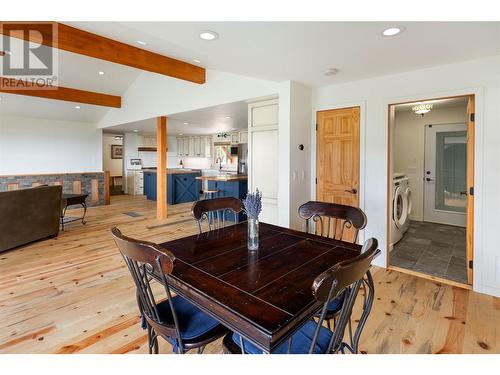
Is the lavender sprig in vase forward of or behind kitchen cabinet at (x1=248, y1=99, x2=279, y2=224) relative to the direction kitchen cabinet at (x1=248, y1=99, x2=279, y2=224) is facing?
forward

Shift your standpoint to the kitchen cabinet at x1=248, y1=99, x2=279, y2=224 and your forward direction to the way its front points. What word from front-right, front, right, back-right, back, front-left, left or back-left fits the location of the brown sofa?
front-right

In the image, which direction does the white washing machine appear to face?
to the viewer's right

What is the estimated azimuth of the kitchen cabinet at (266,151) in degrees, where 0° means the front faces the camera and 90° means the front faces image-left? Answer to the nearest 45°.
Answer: approximately 45°

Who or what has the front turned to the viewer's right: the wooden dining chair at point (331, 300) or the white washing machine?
the white washing machine

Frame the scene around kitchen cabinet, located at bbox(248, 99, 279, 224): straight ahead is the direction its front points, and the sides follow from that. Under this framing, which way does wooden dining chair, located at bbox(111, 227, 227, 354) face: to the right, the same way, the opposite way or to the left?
the opposite way

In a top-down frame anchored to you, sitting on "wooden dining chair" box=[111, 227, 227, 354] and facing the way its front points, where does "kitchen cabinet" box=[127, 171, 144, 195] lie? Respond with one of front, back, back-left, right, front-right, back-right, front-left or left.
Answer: front-left

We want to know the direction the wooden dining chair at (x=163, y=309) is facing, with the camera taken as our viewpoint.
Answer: facing away from the viewer and to the right of the viewer

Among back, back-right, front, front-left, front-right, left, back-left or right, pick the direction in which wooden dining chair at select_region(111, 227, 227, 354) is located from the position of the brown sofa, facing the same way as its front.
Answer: back-left

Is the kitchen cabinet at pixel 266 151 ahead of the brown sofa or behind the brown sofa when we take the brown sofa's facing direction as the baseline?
behind

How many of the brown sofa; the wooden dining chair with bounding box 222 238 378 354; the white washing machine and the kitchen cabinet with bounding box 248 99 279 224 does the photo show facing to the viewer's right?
1

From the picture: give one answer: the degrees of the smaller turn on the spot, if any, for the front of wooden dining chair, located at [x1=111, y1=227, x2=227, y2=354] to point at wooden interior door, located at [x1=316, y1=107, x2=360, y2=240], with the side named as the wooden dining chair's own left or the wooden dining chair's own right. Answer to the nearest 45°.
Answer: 0° — it already faces it
